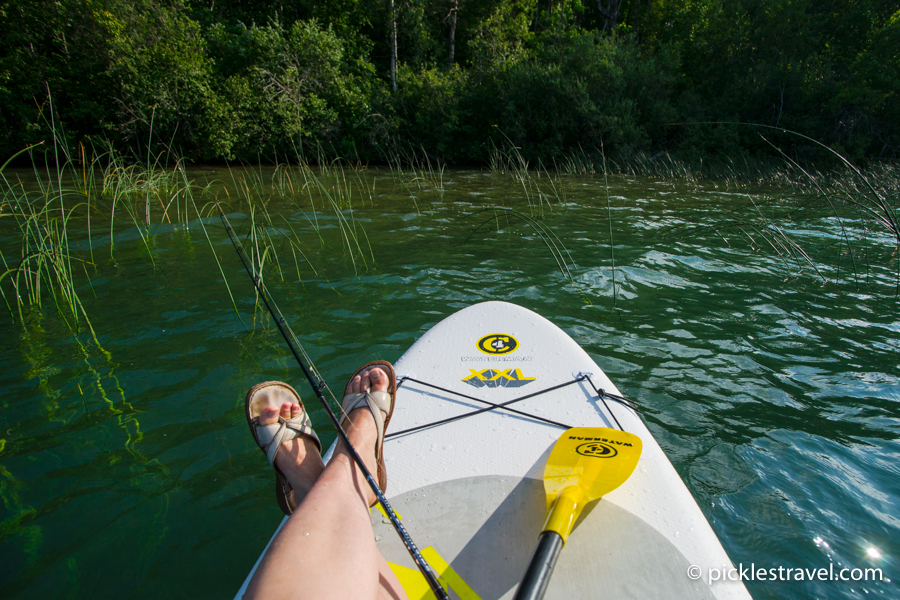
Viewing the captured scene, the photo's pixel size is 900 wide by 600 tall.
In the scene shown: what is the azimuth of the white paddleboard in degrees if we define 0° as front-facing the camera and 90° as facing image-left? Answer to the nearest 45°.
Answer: approximately 180°

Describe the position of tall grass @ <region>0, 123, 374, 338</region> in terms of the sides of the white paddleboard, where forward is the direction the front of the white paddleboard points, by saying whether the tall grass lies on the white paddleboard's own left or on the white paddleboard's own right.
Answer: on the white paddleboard's own left
